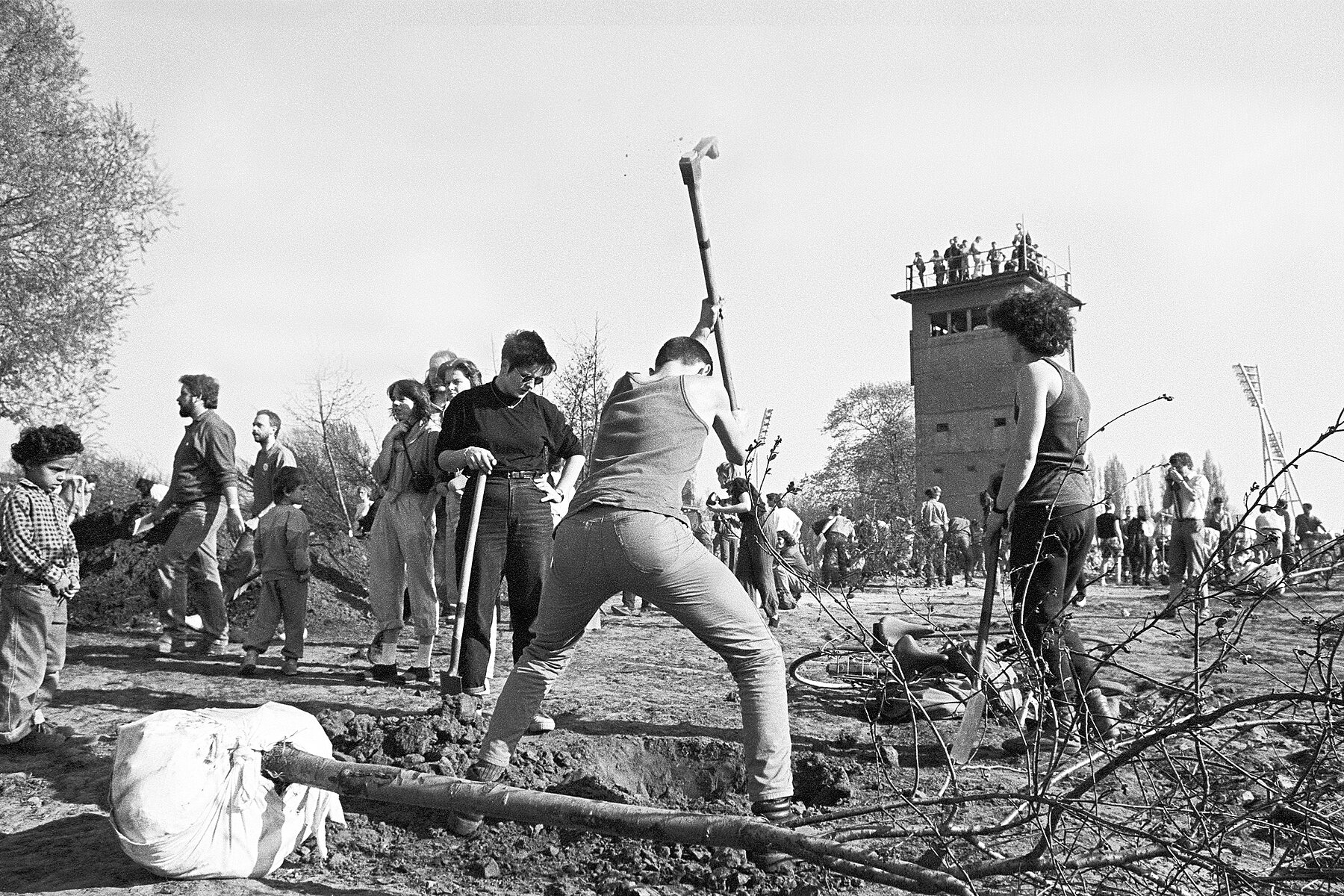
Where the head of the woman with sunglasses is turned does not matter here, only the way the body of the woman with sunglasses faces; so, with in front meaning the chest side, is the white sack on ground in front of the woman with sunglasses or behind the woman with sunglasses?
in front

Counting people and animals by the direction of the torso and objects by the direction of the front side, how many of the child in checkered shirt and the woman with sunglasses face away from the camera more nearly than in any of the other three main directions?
0

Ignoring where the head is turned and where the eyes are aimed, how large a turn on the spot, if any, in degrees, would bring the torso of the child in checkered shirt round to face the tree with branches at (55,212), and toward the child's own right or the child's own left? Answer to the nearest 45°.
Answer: approximately 135° to the child's own left

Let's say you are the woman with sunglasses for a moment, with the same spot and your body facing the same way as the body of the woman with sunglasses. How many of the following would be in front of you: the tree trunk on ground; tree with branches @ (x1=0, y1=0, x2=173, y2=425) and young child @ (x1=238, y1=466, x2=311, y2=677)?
1

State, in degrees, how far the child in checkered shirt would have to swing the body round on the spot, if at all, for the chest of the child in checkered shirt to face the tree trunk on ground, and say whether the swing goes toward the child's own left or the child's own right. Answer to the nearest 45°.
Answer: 0° — they already face it

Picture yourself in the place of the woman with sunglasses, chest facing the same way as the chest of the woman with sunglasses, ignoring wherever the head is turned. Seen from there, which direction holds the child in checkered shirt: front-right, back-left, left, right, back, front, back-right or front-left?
right

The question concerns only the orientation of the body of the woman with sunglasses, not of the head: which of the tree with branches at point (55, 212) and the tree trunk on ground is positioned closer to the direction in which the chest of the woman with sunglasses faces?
the tree trunk on ground

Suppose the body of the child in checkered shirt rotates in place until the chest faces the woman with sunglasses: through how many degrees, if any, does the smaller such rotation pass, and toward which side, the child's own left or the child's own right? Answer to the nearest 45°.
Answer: approximately 45° to the child's own left

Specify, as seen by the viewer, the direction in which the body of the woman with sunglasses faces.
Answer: toward the camera

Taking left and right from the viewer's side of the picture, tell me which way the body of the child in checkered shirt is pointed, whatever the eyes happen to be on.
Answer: facing the viewer and to the right of the viewer

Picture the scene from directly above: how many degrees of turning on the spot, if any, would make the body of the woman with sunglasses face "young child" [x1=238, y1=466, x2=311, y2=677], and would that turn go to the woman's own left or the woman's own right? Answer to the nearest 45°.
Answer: approximately 135° to the woman's own right
